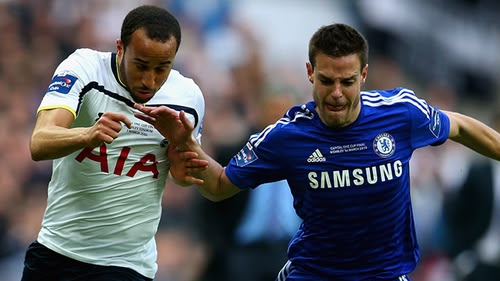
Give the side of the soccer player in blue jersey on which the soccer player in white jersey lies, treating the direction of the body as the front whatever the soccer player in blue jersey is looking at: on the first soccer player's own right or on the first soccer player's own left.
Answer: on the first soccer player's own right

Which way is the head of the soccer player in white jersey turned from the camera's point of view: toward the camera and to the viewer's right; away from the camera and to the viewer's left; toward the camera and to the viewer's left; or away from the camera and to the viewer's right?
toward the camera and to the viewer's right

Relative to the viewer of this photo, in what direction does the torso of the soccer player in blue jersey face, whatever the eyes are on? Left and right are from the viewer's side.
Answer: facing the viewer

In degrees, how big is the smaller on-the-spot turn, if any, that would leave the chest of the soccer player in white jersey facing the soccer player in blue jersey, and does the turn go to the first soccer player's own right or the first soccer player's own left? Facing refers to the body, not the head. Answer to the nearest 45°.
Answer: approximately 45° to the first soccer player's own left
